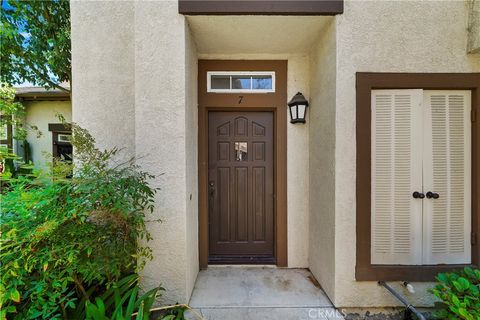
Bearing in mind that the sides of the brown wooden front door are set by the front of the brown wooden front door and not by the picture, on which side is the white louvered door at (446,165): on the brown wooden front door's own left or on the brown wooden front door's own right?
on the brown wooden front door's own left

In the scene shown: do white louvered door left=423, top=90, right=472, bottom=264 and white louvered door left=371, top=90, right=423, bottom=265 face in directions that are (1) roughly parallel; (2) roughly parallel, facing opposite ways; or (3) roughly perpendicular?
roughly parallel

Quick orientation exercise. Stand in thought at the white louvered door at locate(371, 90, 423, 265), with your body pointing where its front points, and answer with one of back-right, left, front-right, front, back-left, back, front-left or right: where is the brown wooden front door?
right

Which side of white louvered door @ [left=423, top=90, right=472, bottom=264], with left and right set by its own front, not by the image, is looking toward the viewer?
front

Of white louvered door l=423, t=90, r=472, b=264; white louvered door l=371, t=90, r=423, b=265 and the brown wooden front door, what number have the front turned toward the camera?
3

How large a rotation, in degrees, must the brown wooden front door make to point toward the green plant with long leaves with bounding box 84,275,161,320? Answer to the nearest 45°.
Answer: approximately 45° to its right

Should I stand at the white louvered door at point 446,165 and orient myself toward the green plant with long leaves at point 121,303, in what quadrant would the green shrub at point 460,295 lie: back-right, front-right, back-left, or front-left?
front-left

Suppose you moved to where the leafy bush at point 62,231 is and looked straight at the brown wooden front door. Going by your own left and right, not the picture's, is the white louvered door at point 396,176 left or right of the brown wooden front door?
right

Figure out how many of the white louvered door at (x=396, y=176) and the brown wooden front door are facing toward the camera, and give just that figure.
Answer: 2

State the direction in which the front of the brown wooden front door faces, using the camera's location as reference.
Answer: facing the viewer

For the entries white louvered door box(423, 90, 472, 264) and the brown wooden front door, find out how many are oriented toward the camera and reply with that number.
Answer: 2

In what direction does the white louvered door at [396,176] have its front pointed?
toward the camera
